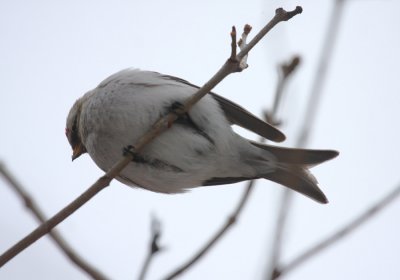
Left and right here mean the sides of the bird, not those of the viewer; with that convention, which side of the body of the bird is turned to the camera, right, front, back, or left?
left
